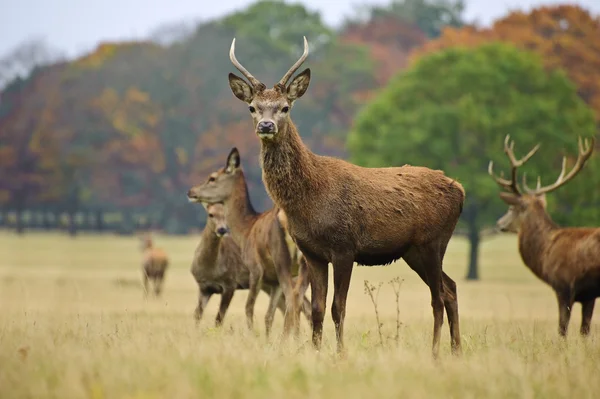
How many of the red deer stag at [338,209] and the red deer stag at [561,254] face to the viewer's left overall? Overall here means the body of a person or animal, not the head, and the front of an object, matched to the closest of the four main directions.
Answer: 2

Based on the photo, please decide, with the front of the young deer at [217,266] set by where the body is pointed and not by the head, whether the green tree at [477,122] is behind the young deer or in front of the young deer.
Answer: behind

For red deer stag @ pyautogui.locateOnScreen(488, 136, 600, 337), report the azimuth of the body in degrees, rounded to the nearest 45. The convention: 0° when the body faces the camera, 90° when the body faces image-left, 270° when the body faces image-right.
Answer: approximately 90°

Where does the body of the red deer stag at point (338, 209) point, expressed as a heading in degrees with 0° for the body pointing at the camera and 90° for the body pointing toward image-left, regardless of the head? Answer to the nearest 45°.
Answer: approximately 90°

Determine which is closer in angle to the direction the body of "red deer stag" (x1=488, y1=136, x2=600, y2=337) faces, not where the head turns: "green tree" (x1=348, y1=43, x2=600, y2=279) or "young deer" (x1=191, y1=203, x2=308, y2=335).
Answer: the young deer

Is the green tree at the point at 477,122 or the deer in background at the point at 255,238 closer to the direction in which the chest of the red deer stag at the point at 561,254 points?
the deer in background

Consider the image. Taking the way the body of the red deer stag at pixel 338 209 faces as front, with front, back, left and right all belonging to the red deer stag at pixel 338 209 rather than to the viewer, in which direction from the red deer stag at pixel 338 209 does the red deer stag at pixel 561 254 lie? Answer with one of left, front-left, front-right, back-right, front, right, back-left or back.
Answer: back-right

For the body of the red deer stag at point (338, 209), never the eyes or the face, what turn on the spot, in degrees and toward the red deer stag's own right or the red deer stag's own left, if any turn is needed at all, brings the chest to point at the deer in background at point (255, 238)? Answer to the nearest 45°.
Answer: approximately 90° to the red deer stag's own right
